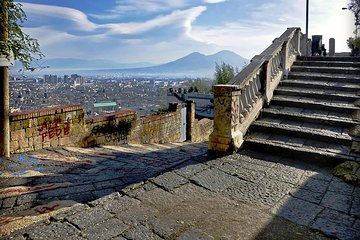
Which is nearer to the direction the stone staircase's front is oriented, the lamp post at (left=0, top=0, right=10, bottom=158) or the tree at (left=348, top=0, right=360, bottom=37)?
the lamp post

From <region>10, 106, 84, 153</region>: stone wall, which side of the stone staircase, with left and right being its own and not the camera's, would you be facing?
right

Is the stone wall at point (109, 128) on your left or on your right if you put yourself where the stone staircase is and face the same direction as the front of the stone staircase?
on your right

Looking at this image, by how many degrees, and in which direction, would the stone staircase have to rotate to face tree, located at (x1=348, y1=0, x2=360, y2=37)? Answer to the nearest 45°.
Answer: approximately 180°

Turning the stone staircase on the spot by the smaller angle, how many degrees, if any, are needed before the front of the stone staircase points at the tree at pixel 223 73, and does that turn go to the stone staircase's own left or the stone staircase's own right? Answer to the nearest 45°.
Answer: approximately 180°

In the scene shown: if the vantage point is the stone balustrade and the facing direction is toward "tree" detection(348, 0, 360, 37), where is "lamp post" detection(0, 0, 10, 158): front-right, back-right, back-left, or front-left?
back-left

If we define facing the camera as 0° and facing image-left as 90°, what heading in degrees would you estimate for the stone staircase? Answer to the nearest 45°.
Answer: approximately 0°
